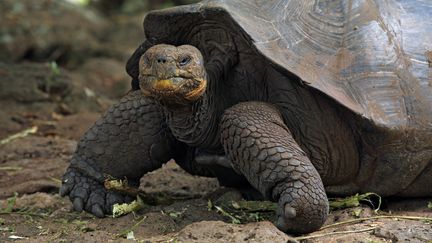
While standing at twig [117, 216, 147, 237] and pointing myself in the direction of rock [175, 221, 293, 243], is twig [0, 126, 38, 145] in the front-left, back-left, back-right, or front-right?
back-left

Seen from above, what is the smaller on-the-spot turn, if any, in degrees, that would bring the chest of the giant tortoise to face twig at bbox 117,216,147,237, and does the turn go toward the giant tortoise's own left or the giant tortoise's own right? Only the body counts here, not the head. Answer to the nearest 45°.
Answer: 0° — it already faces it

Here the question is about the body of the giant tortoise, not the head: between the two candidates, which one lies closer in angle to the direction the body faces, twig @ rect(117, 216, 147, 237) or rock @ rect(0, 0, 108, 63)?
the twig

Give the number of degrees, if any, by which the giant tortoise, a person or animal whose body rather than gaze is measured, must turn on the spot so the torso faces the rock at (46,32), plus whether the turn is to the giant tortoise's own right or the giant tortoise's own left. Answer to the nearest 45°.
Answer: approximately 90° to the giant tortoise's own right

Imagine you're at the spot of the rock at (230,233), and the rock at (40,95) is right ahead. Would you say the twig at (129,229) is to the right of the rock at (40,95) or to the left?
left

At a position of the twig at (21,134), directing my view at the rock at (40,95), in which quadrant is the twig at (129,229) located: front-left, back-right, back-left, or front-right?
back-right

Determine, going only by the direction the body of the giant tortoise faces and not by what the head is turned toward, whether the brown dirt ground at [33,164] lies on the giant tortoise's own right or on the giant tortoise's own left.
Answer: on the giant tortoise's own right

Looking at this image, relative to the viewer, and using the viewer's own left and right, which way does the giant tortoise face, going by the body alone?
facing the viewer and to the left of the viewer
